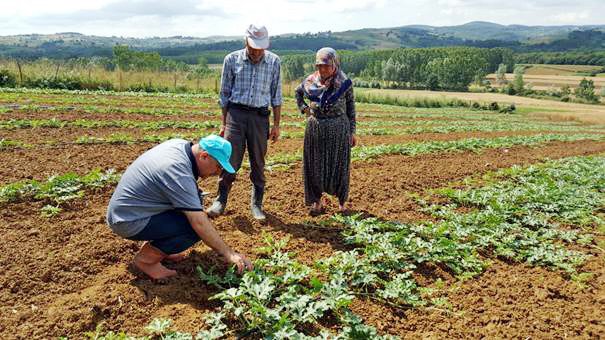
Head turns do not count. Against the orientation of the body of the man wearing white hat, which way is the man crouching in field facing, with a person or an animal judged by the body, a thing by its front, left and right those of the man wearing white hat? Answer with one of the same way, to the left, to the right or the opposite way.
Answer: to the left

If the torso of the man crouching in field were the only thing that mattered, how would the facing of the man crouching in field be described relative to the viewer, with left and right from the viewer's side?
facing to the right of the viewer

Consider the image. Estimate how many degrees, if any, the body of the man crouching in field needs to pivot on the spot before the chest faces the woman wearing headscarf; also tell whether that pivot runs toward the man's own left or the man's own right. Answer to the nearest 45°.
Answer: approximately 45° to the man's own left

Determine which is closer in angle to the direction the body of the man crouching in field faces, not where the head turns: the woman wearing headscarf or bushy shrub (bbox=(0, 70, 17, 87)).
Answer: the woman wearing headscarf

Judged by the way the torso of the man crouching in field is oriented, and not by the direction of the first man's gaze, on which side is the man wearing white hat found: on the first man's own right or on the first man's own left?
on the first man's own left

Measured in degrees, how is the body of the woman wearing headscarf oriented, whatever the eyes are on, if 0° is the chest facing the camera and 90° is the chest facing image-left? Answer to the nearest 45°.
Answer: approximately 0°

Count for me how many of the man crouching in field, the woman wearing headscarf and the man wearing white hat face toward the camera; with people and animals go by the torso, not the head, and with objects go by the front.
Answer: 2

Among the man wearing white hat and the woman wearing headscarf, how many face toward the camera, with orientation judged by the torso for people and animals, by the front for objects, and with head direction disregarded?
2

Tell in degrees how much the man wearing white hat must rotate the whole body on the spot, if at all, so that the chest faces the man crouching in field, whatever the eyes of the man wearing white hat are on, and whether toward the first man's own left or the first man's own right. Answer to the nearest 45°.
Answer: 0° — they already face them

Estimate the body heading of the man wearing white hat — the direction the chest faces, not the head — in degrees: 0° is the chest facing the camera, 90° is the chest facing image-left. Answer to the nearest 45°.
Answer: approximately 0°

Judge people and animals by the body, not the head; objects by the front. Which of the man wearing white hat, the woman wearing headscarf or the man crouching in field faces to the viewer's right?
the man crouching in field

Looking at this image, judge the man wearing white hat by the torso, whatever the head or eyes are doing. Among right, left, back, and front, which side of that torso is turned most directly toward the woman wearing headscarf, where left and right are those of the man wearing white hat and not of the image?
left

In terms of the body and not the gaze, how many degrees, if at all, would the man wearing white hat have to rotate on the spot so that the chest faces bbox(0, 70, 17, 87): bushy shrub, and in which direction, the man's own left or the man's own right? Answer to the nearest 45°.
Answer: approximately 135° to the man's own right

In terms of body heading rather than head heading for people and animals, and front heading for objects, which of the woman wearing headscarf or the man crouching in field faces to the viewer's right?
the man crouching in field
